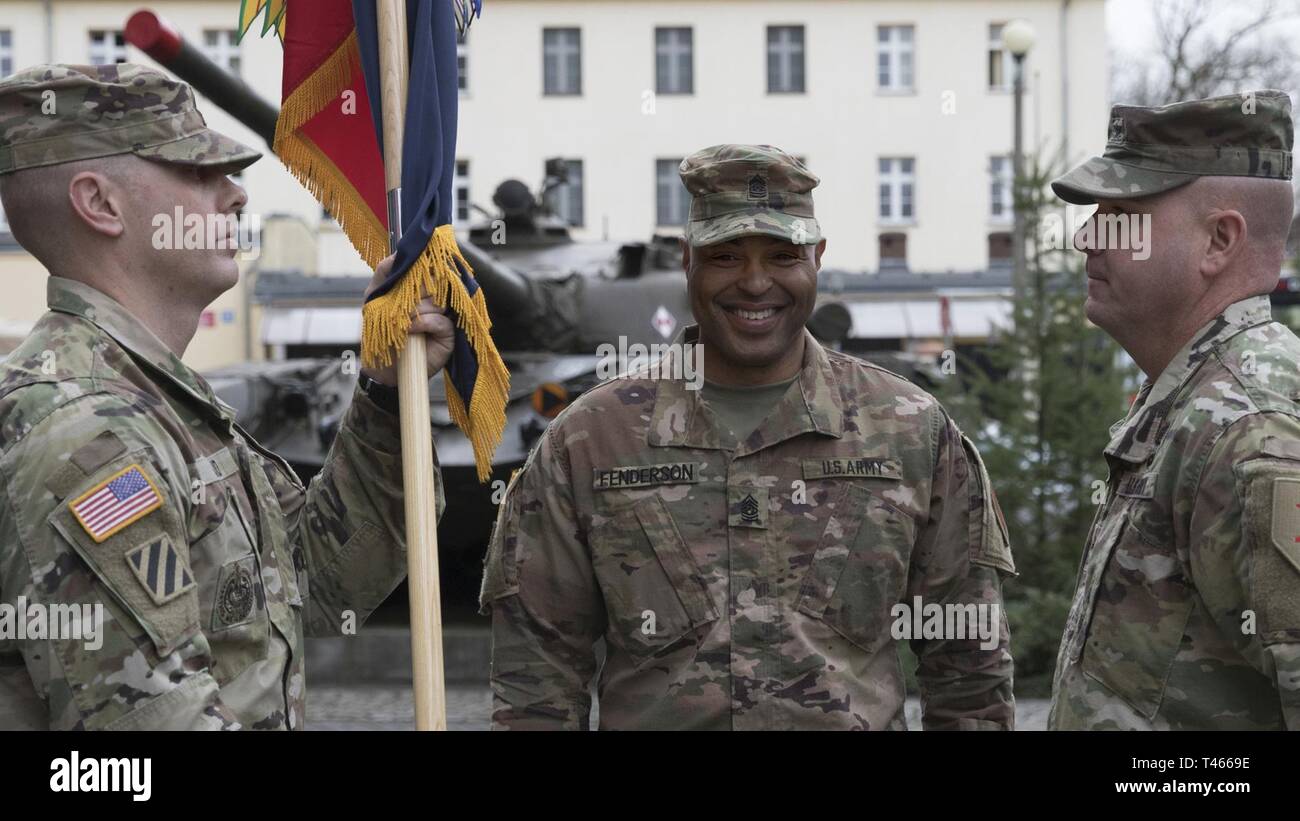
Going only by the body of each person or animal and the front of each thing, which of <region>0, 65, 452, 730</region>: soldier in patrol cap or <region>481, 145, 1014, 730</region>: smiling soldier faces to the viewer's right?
the soldier in patrol cap

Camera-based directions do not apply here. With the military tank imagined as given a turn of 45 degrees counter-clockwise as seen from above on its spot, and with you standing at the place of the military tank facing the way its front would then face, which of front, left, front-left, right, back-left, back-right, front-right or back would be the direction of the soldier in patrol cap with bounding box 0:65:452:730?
front

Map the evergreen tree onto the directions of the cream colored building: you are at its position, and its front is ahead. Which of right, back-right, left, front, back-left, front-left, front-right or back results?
front

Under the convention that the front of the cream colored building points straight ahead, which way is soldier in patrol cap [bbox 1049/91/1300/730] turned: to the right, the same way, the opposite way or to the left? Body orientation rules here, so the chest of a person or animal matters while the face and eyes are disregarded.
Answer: to the right

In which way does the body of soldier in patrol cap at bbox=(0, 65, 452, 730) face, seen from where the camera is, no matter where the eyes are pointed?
to the viewer's right

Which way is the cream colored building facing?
toward the camera

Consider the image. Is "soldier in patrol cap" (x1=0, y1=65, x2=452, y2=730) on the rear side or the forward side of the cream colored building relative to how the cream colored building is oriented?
on the forward side

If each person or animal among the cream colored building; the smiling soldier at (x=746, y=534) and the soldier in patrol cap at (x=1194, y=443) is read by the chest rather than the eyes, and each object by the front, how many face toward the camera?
2

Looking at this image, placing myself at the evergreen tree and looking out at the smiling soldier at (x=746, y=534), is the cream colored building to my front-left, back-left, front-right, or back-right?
back-right

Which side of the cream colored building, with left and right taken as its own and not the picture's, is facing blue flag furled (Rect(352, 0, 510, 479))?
front

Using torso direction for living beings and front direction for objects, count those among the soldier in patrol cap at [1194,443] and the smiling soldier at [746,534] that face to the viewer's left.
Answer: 1

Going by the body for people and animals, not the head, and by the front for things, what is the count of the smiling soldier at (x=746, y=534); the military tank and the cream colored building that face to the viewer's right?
0

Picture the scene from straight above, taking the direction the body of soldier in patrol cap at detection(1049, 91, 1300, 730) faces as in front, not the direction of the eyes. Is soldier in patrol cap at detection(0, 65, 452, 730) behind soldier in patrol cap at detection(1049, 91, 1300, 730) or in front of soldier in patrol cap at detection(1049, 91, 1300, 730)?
in front

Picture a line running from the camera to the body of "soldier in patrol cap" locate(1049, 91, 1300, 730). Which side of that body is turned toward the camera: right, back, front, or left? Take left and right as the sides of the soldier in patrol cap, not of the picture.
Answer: left

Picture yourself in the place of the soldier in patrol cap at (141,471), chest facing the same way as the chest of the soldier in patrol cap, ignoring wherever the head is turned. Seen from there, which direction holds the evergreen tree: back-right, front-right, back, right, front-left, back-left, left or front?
front-left

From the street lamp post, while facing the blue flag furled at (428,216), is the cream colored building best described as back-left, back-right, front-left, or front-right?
back-right

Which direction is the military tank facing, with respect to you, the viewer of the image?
facing the viewer and to the left of the viewer

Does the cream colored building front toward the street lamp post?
yes

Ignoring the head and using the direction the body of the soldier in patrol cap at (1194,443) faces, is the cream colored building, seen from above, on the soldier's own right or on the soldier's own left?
on the soldier's own right
